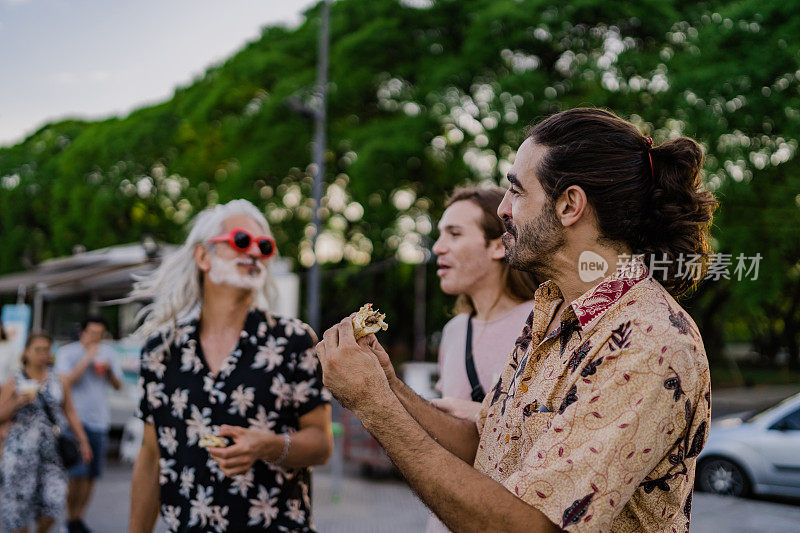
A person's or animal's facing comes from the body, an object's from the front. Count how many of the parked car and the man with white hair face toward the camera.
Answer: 1

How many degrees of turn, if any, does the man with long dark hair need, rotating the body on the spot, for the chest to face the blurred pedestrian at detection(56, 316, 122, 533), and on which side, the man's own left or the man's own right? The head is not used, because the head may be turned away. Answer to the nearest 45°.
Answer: approximately 45° to the man's own right

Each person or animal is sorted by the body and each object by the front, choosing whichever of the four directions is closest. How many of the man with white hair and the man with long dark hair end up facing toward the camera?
1

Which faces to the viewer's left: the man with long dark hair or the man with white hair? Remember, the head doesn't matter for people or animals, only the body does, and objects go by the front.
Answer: the man with long dark hair

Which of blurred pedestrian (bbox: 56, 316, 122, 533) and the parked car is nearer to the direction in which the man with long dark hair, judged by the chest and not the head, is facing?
the blurred pedestrian

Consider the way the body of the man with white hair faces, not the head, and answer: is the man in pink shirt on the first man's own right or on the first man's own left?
on the first man's own left

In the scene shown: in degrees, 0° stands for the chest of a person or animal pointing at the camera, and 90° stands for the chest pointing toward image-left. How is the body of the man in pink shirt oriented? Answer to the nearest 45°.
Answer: approximately 45°

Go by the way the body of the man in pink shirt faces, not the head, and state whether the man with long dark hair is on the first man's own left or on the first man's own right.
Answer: on the first man's own left

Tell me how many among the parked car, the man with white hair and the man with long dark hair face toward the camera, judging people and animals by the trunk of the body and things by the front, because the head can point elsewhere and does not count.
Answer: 1

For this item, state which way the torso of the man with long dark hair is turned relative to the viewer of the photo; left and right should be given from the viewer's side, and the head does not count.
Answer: facing to the left of the viewer

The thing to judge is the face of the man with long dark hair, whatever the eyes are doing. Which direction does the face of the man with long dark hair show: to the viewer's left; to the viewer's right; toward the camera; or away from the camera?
to the viewer's left

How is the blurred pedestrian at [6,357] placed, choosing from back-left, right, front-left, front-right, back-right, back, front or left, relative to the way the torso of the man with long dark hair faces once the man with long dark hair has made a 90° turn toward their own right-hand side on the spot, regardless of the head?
front-left

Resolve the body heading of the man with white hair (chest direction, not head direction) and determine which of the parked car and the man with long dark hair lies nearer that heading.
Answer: the man with long dark hair
